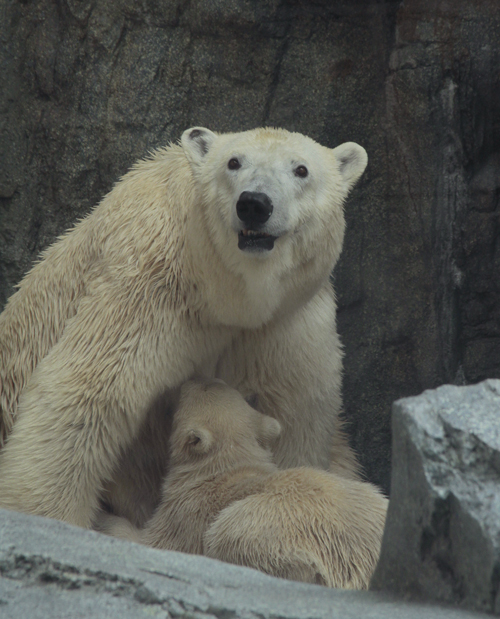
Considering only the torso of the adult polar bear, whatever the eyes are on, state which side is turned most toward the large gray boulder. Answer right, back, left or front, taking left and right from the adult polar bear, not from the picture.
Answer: front

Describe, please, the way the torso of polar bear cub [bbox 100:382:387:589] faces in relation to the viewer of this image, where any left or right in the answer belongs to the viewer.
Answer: facing away from the viewer and to the left of the viewer

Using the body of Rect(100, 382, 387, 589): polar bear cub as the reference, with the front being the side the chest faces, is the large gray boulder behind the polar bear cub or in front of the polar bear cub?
behind

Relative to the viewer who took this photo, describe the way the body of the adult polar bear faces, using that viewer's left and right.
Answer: facing the viewer and to the right of the viewer

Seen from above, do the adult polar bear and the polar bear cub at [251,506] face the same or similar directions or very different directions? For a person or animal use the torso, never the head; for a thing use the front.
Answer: very different directions
